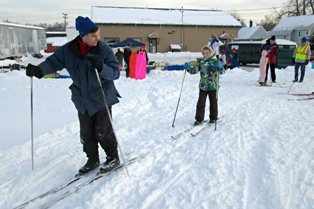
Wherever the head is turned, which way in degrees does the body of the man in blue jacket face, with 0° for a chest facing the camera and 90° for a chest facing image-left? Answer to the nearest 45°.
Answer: approximately 45°

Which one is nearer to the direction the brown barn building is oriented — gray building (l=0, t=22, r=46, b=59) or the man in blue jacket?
the man in blue jacket

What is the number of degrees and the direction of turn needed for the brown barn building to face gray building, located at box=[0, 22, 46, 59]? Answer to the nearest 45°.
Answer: approximately 45° to its right

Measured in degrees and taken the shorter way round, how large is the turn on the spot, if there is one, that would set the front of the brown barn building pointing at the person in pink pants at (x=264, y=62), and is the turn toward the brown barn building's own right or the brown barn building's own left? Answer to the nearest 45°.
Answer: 0° — it already faces them

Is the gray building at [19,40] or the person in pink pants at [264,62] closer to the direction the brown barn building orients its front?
the person in pink pants

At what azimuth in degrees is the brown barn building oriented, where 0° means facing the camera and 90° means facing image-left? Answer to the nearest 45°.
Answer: approximately 0°

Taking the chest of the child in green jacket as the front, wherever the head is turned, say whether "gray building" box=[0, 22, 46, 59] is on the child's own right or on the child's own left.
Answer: on the child's own right

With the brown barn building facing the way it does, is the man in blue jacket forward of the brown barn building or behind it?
forward

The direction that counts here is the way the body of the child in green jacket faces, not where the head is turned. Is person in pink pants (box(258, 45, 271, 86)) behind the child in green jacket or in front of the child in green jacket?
behind

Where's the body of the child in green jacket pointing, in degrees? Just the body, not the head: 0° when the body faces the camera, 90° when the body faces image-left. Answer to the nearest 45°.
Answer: approximately 45°
